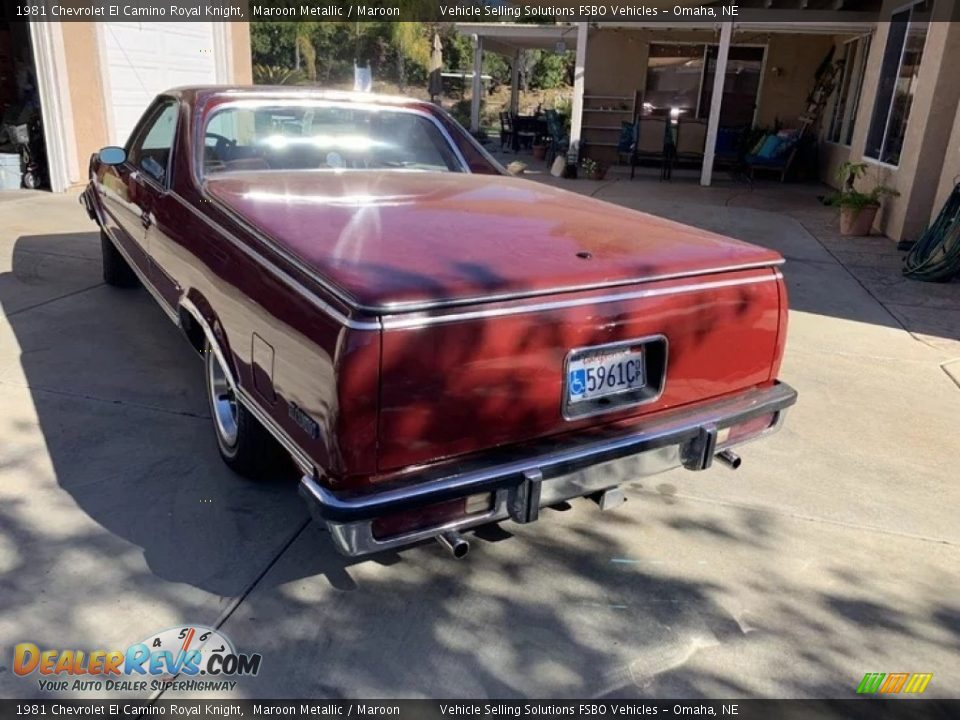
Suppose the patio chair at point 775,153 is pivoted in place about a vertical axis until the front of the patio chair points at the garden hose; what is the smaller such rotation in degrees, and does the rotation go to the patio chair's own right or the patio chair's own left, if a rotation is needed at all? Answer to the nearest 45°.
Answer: approximately 45° to the patio chair's own left

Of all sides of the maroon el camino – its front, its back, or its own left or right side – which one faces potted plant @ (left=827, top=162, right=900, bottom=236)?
right

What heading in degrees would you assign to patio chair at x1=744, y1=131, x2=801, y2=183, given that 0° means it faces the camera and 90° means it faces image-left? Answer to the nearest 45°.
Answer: approximately 45°

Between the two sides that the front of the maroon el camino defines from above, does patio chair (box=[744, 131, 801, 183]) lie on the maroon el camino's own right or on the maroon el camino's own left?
on the maroon el camino's own right

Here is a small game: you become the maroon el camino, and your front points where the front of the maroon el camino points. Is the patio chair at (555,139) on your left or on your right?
on your right

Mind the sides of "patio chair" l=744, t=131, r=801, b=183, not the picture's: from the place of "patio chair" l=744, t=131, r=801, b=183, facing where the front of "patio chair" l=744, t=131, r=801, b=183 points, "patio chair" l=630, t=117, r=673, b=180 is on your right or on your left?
on your right

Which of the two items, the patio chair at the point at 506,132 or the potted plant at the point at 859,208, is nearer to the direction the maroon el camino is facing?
the patio chair

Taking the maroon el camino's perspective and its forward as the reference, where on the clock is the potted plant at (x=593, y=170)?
The potted plant is roughly at 2 o'clock from the maroon el camino.

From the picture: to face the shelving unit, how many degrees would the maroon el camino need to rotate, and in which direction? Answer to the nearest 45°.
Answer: approximately 45° to its right

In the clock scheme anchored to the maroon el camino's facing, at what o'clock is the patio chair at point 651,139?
The patio chair is roughly at 2 o'clock from the maroon el camino.

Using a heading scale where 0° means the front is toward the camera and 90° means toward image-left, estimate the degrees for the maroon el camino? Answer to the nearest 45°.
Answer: approximately 135°

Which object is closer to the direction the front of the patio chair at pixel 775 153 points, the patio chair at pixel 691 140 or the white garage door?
the white garage door

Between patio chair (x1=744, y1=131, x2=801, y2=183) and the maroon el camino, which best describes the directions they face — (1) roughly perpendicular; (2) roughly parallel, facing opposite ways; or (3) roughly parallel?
roughly perpendicular
